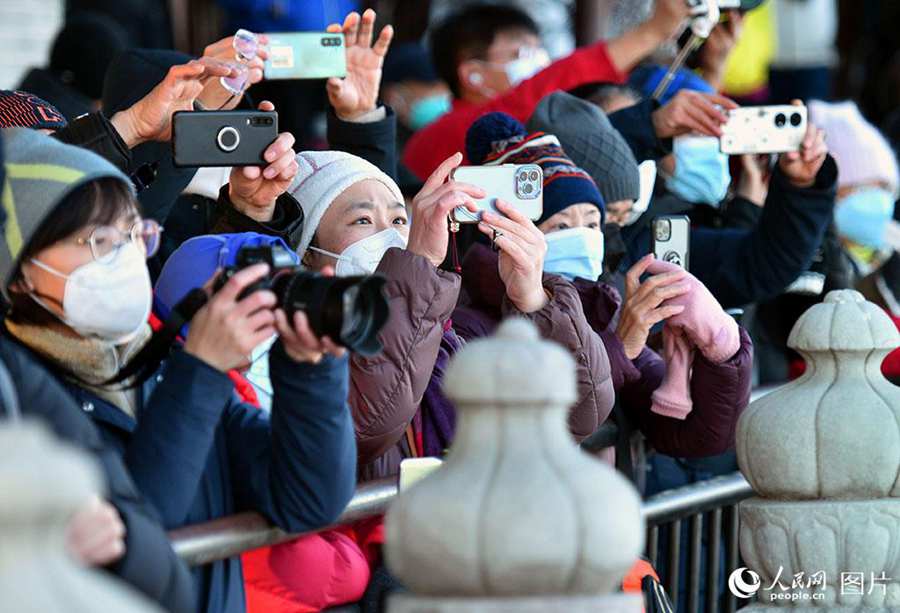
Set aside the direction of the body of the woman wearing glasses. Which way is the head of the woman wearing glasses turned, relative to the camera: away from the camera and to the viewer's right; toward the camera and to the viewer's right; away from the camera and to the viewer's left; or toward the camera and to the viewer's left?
toward the camera and to the viewer's right

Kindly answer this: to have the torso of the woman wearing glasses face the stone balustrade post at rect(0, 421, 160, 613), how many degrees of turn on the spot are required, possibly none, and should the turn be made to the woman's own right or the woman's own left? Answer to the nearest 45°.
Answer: approximately 45° to the woman's own right

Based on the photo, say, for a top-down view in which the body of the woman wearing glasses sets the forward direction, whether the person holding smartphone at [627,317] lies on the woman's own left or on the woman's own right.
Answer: on the woman's own left

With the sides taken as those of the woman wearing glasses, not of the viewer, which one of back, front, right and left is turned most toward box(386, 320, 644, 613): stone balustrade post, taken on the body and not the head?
front

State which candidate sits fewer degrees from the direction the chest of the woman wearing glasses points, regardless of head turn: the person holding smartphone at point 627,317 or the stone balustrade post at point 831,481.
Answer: the stone balustrade post

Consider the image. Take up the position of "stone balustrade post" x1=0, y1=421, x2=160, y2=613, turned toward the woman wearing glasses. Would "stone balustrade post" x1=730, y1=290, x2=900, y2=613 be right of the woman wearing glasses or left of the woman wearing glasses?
right

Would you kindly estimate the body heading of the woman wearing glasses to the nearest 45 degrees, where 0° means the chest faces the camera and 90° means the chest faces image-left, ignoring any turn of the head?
approximately 315°
